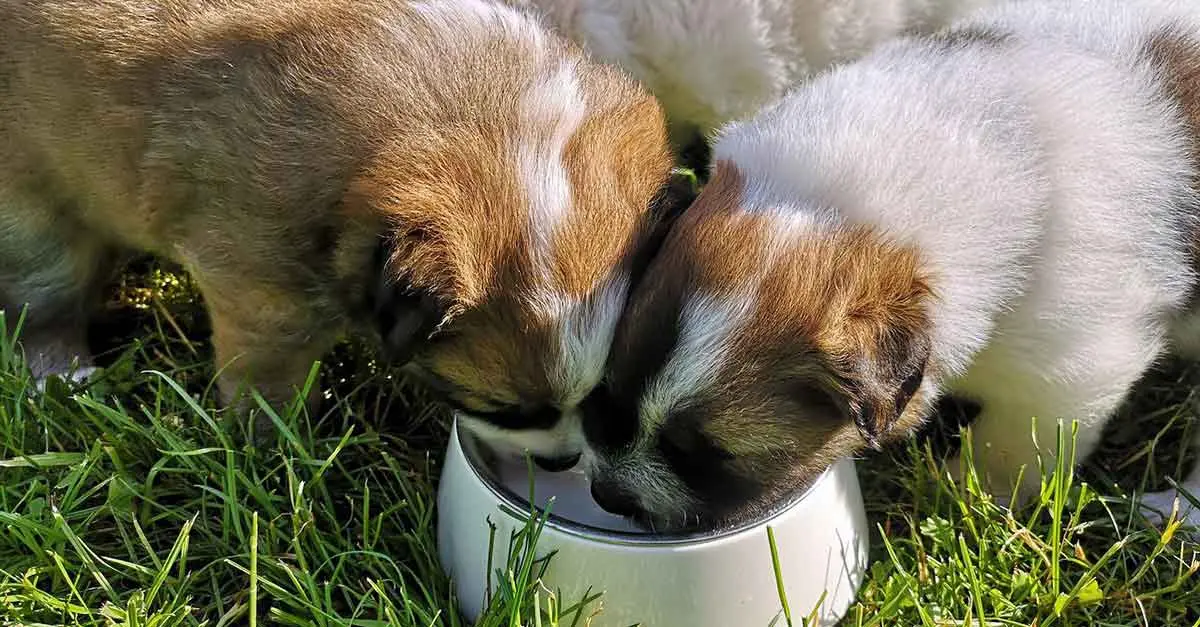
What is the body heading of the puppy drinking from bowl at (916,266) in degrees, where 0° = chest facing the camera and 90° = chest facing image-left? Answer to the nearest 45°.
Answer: approximately 45°

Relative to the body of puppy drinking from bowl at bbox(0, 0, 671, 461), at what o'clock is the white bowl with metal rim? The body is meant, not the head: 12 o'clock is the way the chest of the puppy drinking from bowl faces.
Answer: The white bowl with metal rim is roughly at 12 o'clock from the puppy drinking from bowl.

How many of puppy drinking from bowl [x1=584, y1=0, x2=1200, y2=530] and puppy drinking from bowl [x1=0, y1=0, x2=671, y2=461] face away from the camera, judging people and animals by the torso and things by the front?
0

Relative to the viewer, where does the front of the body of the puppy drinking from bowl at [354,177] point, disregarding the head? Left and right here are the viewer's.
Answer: facing the viewer and to the right of the viewer

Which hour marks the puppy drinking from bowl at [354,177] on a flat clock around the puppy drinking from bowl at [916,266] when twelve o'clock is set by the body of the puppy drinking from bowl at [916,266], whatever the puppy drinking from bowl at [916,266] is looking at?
the puppy drinking from bowl at [354,177] is roughly at 1 o'clock from the puppy drinking from bowl at [916,266].
